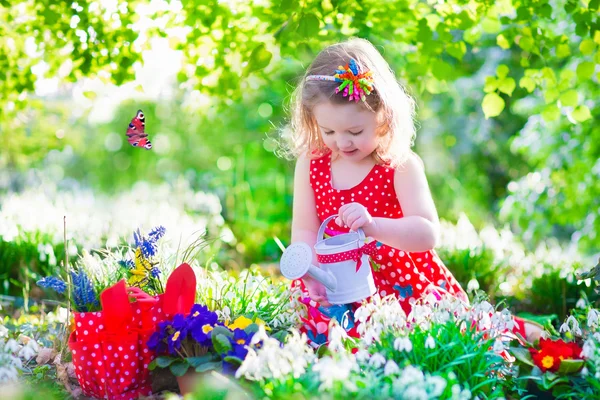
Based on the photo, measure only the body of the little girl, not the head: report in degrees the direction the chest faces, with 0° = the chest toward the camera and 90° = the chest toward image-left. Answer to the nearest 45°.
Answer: approximately 45°

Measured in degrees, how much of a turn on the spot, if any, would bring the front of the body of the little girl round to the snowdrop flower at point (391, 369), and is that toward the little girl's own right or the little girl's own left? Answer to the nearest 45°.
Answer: approximately 45° to the little girl's own left

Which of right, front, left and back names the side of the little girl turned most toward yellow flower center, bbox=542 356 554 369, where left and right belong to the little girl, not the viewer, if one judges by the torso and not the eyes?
left
